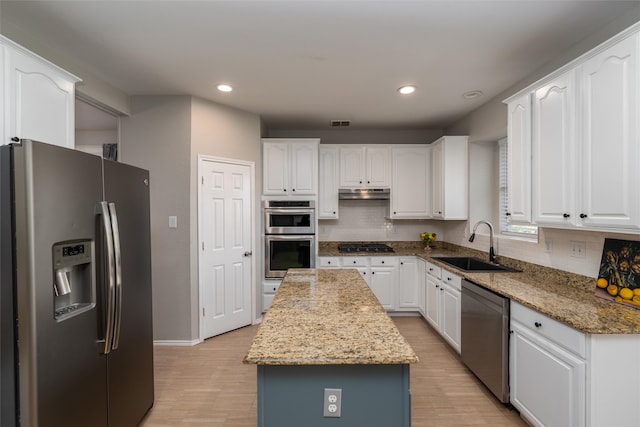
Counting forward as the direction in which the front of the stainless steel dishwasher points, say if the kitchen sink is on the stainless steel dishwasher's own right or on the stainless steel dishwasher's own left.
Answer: on the stainless steel dishwasher's own right

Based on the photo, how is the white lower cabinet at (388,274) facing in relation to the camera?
toward the camera

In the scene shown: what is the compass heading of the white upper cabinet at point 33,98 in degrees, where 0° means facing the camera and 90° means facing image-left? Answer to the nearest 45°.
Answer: approximately 315°

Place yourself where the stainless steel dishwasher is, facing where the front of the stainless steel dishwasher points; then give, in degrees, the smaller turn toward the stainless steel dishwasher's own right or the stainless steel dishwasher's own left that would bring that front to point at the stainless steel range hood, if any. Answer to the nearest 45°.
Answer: approximately 90° to the stainless steel dishwasher's own right

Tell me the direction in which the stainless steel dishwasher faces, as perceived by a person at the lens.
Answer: facing the viewer and to the left of the viewer

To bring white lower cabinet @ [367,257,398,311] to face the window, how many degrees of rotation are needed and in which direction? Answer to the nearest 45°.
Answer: approximately 90° to its left
